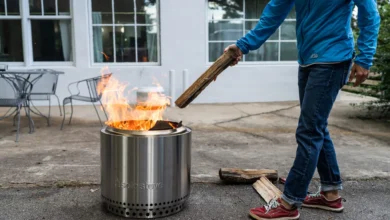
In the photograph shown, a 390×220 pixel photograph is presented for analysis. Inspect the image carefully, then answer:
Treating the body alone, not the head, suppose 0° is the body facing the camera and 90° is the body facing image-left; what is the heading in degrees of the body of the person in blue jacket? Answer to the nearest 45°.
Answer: approximately 45°

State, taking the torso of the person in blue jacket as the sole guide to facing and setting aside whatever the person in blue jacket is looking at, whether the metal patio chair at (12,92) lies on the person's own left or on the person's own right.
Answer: on the person's own right

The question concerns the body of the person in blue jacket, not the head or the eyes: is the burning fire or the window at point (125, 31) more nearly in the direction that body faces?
the burning fire

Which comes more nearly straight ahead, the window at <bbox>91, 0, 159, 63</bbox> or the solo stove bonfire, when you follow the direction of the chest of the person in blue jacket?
the solo stove bonfire

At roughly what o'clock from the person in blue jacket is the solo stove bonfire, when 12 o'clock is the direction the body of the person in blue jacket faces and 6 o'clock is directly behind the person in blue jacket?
The solo stove bonfire is roughly at 1 o'clock from the person in blue jacket.

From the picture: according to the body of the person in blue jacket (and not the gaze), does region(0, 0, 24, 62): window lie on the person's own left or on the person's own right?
on the person's own right

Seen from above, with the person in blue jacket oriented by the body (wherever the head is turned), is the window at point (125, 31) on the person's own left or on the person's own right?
on the person's own right
